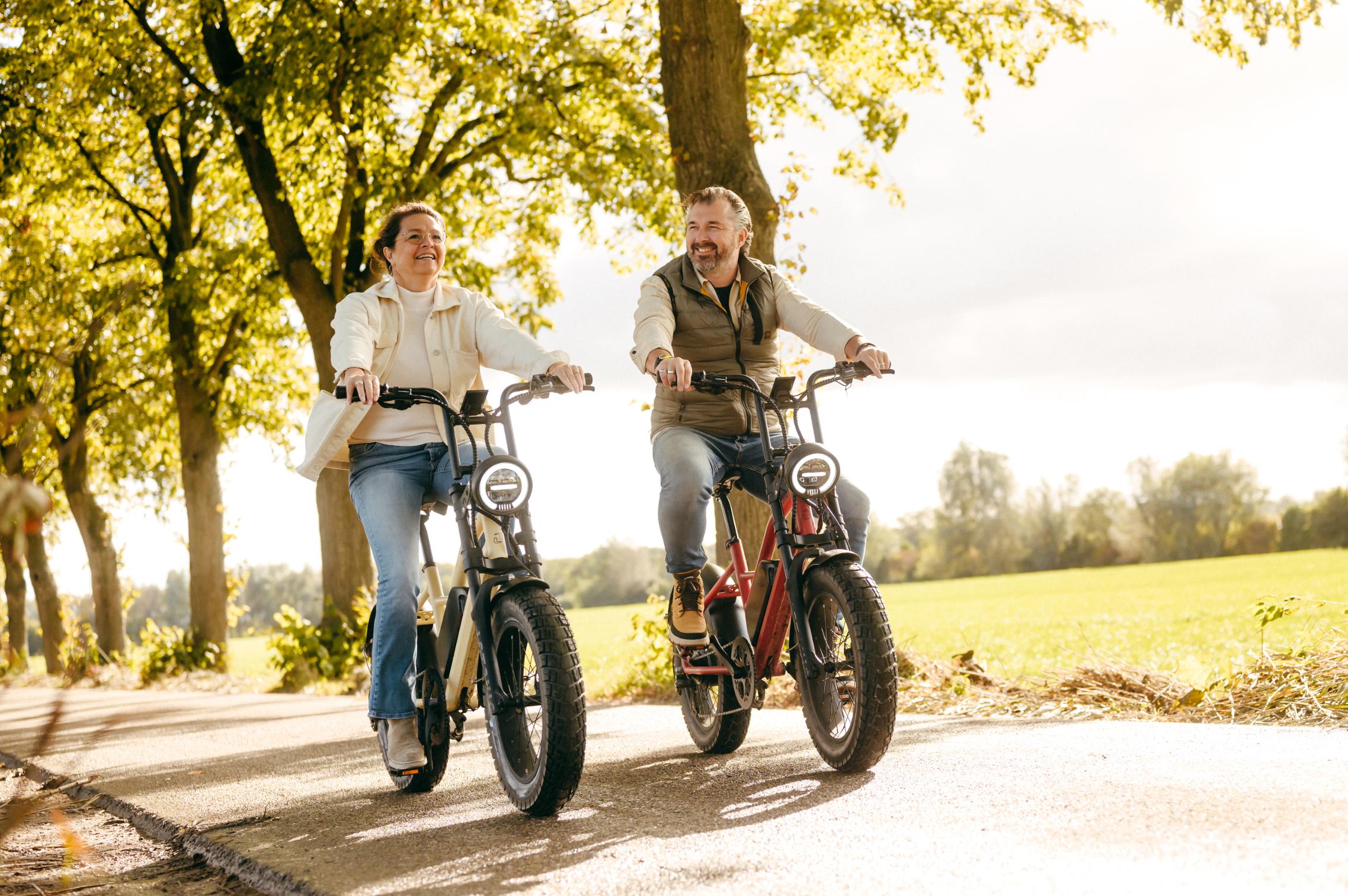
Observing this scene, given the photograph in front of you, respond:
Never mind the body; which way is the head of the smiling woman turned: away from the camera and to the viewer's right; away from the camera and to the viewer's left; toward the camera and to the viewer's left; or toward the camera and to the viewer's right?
toward the camera and to the viewer's right

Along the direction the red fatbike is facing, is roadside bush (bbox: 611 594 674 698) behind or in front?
behind

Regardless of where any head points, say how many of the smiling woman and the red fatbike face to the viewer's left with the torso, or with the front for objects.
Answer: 0

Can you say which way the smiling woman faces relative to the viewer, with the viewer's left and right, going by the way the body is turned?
facing the viewer and to the right of the viewer

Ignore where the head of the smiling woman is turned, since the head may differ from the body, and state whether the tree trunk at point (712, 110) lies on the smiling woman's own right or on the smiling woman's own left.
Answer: on the smiling woman's own left
